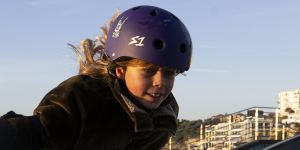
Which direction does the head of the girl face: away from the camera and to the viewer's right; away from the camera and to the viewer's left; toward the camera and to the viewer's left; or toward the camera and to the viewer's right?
toward the camera and to the viewer's right

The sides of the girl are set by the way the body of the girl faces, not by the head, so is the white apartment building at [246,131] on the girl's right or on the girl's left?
on the girl's left

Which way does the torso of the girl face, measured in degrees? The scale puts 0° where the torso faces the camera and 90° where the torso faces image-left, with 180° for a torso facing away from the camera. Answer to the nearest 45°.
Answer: approximately 315°
